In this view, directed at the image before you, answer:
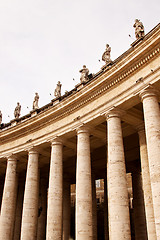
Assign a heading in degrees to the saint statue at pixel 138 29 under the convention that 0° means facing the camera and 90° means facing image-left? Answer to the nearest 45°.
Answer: approximately 45°

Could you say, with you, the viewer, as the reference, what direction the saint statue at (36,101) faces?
facing the viewer and to the left of the viewer

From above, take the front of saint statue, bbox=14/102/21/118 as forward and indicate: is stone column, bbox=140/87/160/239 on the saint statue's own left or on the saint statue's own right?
on the saint statue's own left

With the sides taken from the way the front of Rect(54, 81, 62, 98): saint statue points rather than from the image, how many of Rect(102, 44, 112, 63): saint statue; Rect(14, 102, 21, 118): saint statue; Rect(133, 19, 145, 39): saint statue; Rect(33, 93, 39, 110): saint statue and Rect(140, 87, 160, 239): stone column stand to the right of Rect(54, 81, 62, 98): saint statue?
2

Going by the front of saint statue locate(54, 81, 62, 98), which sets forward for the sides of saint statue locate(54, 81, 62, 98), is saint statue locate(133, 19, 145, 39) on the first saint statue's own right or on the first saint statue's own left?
on the first saint statue's own left

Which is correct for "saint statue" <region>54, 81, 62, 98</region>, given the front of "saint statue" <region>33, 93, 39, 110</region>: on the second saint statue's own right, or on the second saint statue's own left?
on the second saint statue's own left

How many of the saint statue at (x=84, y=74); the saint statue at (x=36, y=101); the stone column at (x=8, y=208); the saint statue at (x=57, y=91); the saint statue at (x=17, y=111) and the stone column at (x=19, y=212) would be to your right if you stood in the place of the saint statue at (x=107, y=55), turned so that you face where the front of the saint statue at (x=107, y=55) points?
6
